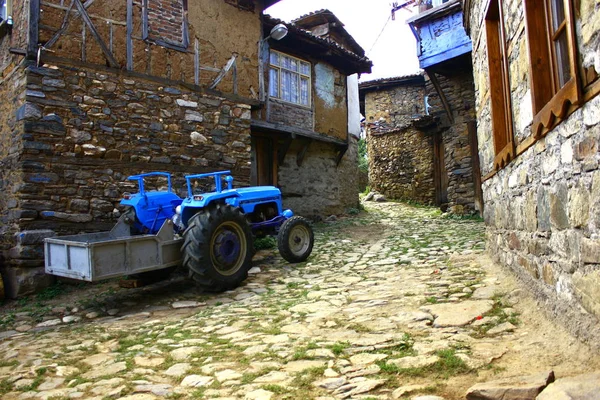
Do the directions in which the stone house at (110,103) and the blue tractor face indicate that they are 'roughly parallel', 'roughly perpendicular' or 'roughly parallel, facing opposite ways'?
roughly perpendicular

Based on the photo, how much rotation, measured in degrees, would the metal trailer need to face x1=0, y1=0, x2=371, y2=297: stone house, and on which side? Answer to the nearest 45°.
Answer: approximately 45° to its left

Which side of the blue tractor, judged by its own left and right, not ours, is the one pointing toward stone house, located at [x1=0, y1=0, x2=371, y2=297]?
left

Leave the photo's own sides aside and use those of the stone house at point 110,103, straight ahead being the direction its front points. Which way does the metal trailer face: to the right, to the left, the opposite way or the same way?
to the left

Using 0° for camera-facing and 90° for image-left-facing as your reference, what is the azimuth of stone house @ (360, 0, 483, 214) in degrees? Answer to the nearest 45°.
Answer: approximately 45°

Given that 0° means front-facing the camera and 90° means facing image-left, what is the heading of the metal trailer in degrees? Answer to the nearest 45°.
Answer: approximately 225°

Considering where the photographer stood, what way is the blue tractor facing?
facing away from the viewer and to the right of the viewer

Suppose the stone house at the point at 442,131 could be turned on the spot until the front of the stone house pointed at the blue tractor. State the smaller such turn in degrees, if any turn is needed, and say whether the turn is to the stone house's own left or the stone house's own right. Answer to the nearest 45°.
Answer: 0° — it already faces it
